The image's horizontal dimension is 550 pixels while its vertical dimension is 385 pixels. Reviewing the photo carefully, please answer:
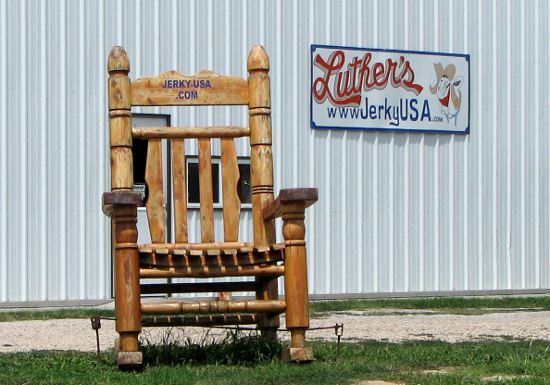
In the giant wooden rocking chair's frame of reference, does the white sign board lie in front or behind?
behind

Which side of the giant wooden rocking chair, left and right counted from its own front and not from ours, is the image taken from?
front
